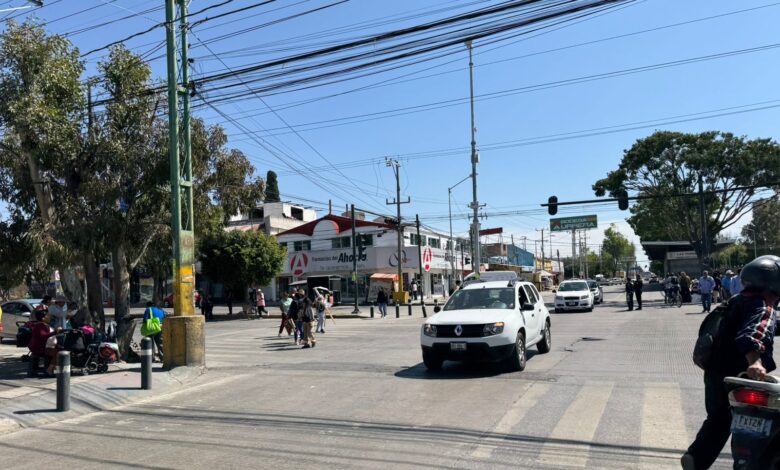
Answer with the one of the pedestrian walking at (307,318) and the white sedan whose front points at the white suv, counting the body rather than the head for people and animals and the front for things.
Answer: the white sedan

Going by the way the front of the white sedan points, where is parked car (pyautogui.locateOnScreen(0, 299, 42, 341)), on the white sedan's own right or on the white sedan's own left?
on the white sedan's own right

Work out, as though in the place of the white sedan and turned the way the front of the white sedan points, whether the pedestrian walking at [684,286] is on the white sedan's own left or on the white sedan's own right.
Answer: on the white sedan's own left

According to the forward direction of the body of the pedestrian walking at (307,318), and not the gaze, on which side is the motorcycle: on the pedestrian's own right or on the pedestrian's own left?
on the pedestrian's own left

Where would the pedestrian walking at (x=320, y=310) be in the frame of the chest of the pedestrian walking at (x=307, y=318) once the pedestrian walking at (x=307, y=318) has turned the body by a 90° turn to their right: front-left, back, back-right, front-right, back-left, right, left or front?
front

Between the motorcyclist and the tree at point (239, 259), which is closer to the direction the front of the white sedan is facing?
the motorcyclist

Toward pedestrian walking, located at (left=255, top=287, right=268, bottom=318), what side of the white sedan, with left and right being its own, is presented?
right

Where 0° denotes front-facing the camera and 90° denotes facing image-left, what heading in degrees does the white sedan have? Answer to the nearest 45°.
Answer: approximately 0°

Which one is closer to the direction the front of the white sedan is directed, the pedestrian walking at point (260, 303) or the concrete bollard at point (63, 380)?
the concrete bollard

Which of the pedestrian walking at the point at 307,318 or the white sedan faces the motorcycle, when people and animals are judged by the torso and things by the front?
the white sedan
